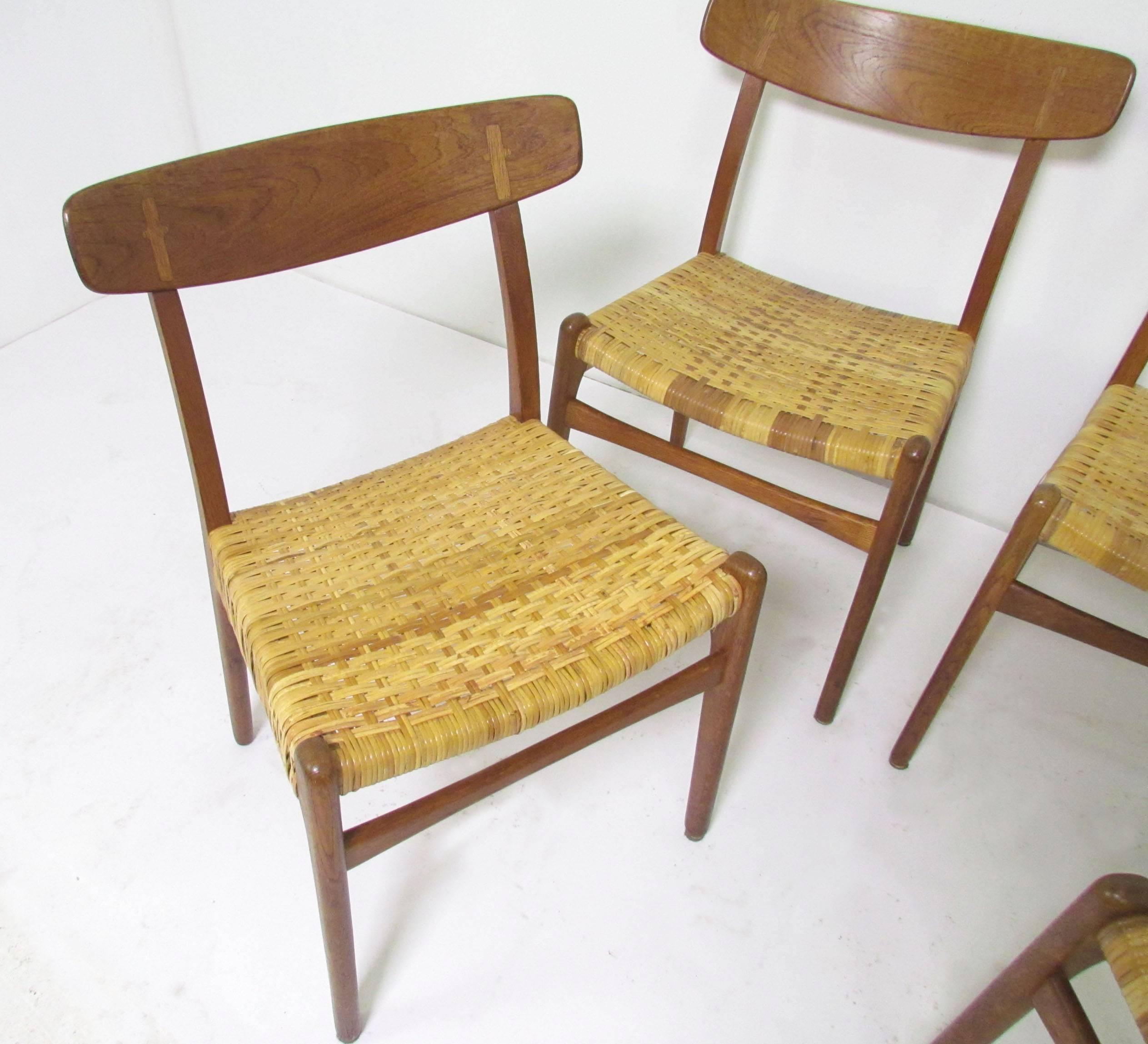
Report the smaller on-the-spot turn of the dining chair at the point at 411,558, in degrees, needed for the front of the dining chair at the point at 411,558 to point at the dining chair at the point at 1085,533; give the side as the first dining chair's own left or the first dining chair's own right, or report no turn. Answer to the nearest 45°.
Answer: approximately 45° to the first dining chair's own left

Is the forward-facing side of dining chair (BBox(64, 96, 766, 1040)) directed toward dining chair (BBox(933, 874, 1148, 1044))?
yes

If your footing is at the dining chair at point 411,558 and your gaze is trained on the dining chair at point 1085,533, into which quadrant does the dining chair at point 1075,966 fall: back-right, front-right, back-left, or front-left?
front-right

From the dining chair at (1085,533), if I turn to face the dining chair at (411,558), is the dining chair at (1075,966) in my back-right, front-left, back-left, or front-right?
front-left
